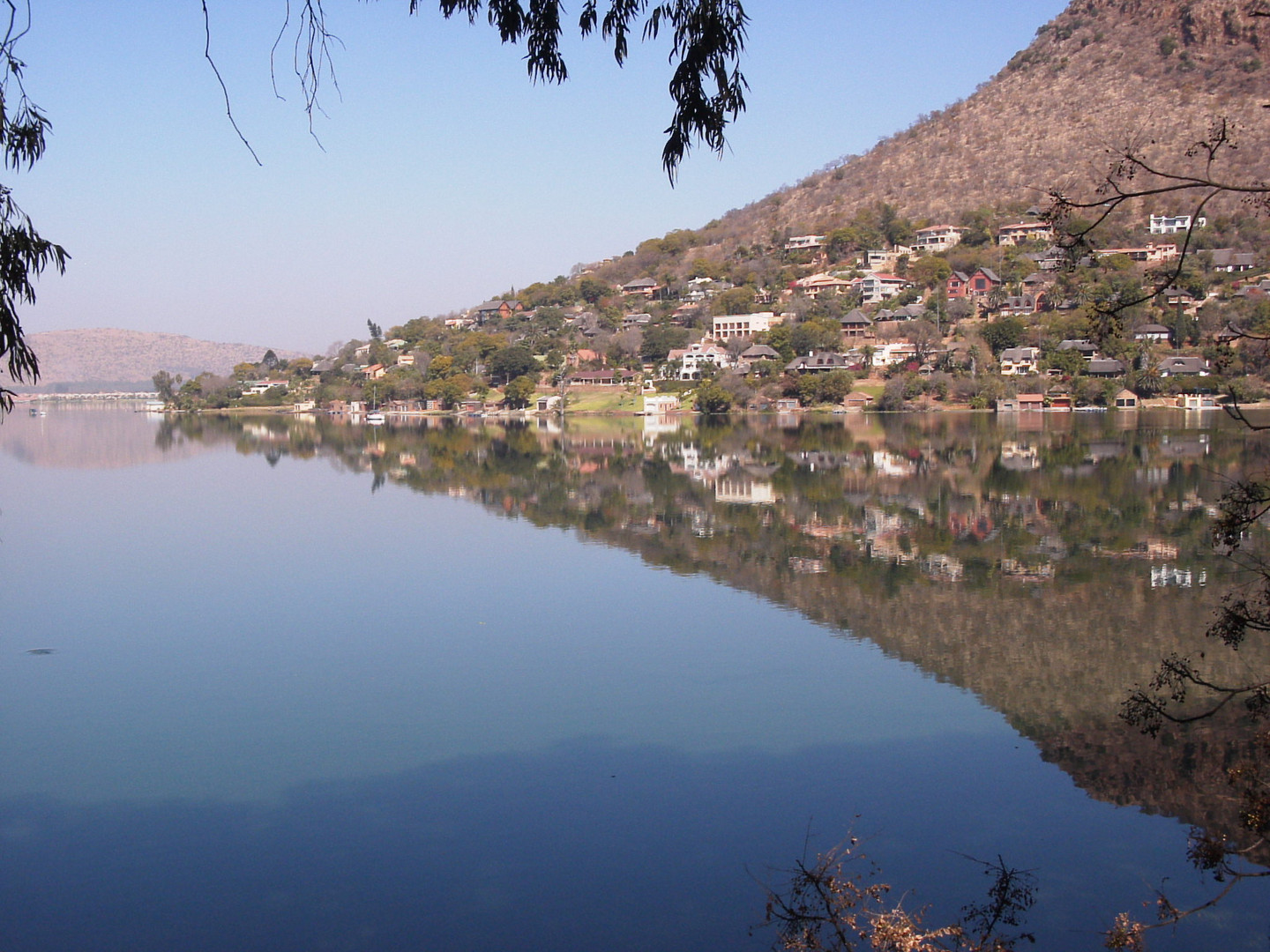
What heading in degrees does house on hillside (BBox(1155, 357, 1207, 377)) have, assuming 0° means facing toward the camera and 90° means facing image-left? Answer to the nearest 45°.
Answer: approximately 0°
